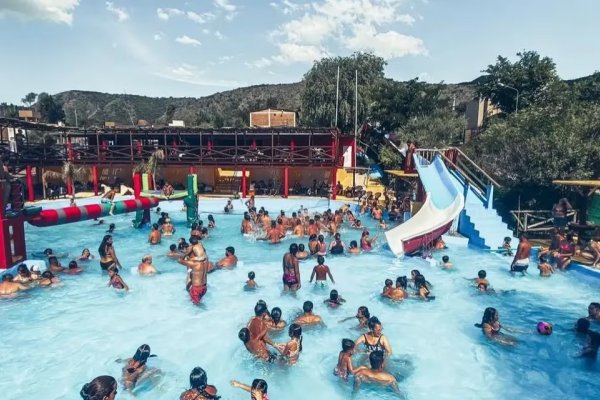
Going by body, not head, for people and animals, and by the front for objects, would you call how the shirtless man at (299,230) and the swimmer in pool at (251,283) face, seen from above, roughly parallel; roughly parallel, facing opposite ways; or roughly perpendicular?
roughly parallel

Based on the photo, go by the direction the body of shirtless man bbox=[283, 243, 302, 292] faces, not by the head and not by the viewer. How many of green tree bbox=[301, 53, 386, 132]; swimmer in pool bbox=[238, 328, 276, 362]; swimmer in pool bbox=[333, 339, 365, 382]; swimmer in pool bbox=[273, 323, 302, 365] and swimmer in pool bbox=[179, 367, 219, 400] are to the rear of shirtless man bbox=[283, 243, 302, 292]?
4

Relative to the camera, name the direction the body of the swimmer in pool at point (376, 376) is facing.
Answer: away from the camera

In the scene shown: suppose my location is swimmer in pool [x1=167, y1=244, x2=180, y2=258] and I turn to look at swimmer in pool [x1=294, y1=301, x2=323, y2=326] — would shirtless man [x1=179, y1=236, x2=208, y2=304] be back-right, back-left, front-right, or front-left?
front-right

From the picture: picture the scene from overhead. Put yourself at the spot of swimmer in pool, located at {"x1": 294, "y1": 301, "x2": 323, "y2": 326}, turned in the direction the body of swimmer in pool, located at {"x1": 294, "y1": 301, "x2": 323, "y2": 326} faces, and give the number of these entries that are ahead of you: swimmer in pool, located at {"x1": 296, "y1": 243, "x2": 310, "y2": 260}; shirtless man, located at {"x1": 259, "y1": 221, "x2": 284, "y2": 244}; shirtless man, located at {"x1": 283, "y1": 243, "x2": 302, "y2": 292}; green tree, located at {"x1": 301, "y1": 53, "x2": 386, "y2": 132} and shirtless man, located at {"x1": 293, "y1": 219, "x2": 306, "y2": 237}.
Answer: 5

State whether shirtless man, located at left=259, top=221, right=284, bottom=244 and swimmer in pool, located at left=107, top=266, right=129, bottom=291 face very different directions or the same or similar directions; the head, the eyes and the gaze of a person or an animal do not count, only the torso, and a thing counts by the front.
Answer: very different directions

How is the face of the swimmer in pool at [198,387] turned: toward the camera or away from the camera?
away from the camera
